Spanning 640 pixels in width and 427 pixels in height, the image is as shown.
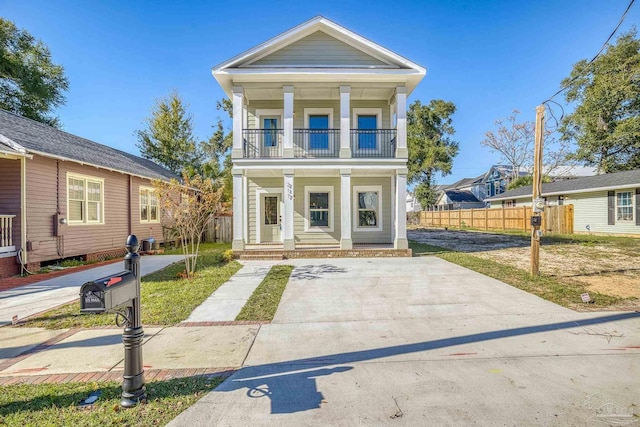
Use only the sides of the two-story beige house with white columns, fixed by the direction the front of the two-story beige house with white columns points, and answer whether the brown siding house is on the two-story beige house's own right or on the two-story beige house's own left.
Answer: on the two-story beige house's own right

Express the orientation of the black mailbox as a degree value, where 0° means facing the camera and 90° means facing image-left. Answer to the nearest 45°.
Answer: approximately 45°

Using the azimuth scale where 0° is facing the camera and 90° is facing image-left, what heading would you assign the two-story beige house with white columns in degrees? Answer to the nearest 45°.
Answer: approximately 0°

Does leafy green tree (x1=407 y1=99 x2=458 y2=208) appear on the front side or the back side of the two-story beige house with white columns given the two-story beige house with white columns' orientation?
on the back side

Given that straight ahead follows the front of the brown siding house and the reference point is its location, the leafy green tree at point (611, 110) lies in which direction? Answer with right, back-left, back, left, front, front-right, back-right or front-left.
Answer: back-left
